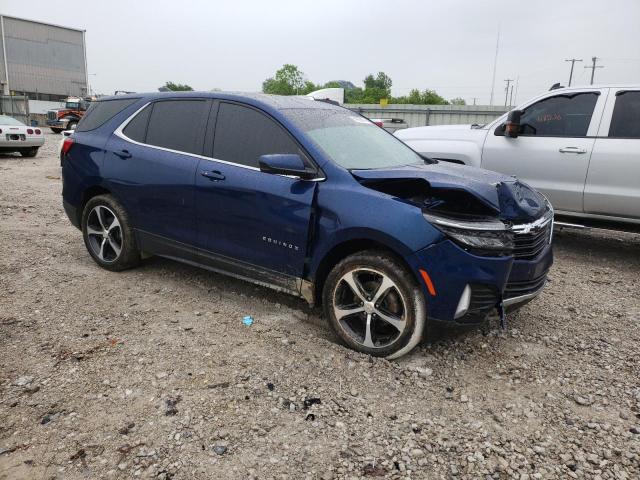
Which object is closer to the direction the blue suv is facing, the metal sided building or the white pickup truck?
the white pickup truck

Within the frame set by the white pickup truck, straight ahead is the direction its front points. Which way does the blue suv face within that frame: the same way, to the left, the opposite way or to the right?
the opposite way

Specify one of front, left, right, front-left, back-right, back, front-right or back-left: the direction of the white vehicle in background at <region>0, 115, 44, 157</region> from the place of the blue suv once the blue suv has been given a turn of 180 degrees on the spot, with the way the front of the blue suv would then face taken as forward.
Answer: front

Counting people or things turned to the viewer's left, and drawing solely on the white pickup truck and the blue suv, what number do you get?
1

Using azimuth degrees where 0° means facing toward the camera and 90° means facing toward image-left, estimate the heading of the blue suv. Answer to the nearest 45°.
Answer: approximately 315°

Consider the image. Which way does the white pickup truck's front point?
to the viewer's left

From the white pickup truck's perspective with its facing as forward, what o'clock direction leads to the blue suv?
The blue suv is roughly at 10 o'clock from the white pickup truck.

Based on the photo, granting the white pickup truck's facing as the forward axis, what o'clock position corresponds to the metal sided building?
The metal sided building is roughly at 1 o'clock from the white pickup truck.

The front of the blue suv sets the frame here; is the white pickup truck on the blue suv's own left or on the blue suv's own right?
on the blue suv's own left
